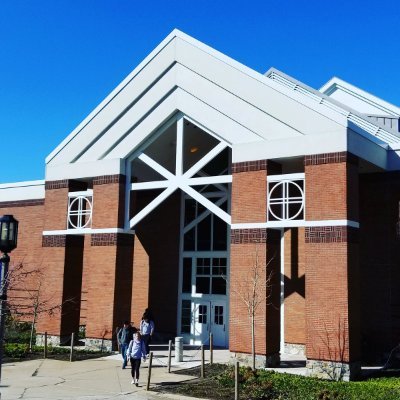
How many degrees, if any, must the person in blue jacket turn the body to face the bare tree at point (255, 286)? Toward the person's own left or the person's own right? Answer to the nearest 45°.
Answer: approximately 135° to the person's own left

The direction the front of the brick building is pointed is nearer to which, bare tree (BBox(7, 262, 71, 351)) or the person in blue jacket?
the person in blue jacket

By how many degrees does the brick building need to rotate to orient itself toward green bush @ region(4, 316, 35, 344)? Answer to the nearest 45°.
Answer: approximately 90° to its right

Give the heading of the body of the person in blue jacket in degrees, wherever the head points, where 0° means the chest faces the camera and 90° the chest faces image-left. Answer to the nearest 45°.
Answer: approximately 0°

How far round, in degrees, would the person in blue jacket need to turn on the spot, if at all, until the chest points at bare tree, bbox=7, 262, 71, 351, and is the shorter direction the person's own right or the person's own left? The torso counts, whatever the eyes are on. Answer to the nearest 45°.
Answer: approximately 135° to the person's own right

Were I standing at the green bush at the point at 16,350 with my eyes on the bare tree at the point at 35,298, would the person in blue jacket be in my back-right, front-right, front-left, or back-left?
back-right
